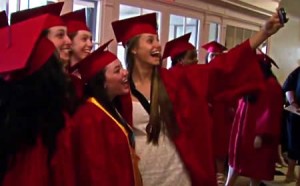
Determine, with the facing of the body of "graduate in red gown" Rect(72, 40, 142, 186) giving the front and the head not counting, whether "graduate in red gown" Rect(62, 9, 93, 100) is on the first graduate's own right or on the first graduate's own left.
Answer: on the first graduate's own left

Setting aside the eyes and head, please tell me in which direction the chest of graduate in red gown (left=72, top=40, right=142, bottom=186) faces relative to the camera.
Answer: to the viewer's right

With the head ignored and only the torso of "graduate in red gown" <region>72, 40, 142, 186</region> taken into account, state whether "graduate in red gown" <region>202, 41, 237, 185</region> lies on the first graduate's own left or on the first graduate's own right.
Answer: on the first graduate's own left

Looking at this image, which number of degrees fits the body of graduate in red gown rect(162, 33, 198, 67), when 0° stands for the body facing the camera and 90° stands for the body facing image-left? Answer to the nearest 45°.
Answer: approximately 270°

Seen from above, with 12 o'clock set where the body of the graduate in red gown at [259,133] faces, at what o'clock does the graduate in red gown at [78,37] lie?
the graduate in red gown at [78,37] is roughly at 10 o'clock from the graduate in red gown at [259,133].

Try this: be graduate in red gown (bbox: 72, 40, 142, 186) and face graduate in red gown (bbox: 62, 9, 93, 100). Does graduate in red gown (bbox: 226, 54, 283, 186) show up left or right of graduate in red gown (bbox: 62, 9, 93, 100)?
right
